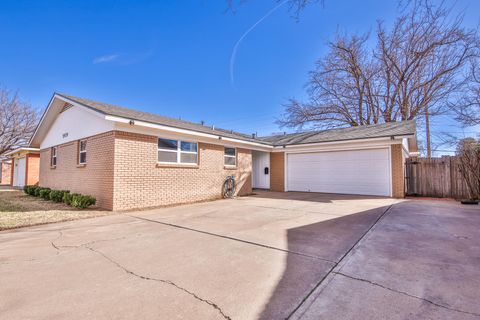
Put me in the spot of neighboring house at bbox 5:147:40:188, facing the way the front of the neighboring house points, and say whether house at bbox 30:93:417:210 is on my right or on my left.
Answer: on my left

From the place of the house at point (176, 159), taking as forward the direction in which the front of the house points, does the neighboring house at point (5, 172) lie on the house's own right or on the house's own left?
on the house's own right

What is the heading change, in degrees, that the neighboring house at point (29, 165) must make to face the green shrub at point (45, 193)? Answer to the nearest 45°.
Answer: approximately 45° to its left

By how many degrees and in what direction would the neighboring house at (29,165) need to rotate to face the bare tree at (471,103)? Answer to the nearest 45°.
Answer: approximately 90° to its left

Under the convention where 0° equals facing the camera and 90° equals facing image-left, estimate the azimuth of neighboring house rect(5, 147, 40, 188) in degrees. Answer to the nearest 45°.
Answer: approximately 45°

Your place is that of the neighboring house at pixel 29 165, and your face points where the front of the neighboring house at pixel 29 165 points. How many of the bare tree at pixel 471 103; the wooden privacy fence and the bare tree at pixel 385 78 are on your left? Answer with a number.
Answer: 3

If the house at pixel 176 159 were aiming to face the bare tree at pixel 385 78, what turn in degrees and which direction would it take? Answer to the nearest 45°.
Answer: approximately 180°

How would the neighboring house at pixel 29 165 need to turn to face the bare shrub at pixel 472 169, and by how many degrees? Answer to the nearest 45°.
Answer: approximately 90° to its left
